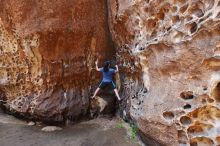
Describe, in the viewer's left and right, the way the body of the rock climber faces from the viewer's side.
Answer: facing away from the viewer

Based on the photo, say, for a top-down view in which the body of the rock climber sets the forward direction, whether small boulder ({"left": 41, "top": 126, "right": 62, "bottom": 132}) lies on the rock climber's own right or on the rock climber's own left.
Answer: on the rock climber's own left
